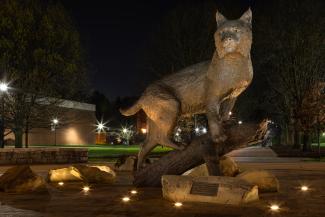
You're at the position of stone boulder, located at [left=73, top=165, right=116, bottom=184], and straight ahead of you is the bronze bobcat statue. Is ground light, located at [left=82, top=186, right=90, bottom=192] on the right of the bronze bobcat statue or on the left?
right

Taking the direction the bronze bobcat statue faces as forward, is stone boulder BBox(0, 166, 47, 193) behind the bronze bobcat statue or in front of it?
behind

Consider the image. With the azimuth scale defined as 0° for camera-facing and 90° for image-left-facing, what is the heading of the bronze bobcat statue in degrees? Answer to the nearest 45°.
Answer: approximately 270°

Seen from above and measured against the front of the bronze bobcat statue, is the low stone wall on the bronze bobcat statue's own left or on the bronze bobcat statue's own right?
on the bronze bobcat statue's own left

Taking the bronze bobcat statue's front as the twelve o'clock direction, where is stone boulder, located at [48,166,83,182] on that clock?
The stone boulder is roughly at 5 o'clock from the bronze bobcat statue.

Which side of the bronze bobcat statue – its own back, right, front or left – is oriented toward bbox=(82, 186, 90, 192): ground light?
right

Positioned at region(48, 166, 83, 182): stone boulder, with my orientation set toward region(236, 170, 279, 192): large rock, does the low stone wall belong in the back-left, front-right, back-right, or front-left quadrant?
back-left
